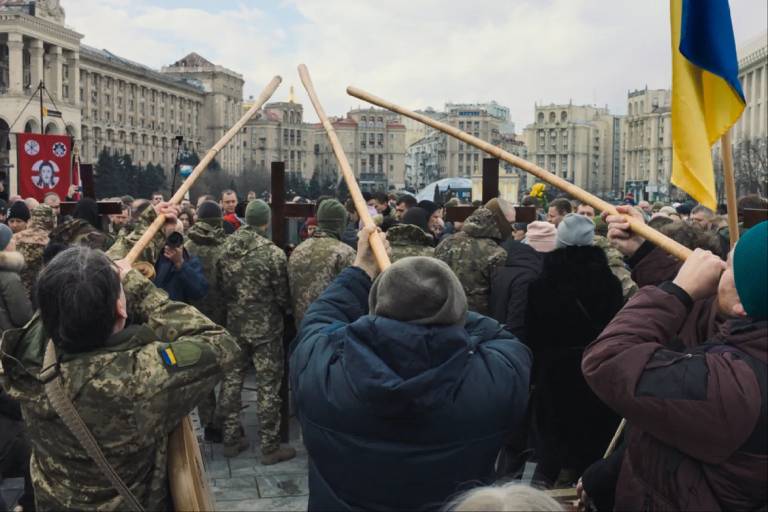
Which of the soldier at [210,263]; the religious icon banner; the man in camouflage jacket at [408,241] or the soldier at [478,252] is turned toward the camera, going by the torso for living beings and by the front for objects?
the religious icon banner

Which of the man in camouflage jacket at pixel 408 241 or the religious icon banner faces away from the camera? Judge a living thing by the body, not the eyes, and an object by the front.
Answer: the man in camouflage jacket

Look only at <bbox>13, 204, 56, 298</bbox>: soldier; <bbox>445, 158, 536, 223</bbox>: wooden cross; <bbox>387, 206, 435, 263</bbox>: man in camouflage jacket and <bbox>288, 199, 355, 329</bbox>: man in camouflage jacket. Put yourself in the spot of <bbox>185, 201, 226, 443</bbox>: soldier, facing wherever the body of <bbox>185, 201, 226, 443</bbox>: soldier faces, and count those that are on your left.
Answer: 1

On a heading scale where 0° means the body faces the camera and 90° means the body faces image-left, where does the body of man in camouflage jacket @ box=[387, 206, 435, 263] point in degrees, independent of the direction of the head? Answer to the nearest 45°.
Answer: approximately 180°

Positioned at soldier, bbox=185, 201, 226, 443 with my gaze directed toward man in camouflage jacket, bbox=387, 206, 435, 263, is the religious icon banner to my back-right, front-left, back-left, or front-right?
back-left

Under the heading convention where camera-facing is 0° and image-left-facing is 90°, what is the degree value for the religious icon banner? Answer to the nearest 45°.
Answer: approximately 0°

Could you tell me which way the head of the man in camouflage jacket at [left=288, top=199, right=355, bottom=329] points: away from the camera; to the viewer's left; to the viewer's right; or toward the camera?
away from the camera

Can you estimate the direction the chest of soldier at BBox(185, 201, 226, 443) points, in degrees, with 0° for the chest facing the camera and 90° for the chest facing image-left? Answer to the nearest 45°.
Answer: approximately 180°

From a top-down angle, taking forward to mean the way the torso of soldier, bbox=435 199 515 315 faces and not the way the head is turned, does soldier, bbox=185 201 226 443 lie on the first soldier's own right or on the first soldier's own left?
on the first soldier's own left

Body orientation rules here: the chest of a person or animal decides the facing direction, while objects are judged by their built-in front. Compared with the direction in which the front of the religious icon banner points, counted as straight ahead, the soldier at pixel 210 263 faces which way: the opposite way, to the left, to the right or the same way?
the opposite way

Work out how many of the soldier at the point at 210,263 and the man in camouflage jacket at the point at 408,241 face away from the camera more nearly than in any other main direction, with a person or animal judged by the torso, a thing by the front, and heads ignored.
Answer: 2

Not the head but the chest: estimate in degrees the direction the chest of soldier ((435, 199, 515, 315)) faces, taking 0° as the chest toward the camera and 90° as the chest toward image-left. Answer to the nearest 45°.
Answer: approximately 180°

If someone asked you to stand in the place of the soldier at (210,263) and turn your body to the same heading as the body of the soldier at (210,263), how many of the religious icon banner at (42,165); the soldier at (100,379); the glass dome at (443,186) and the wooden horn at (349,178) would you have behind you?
2

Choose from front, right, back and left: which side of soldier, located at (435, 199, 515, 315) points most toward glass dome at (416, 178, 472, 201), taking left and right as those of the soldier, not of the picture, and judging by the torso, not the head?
front
